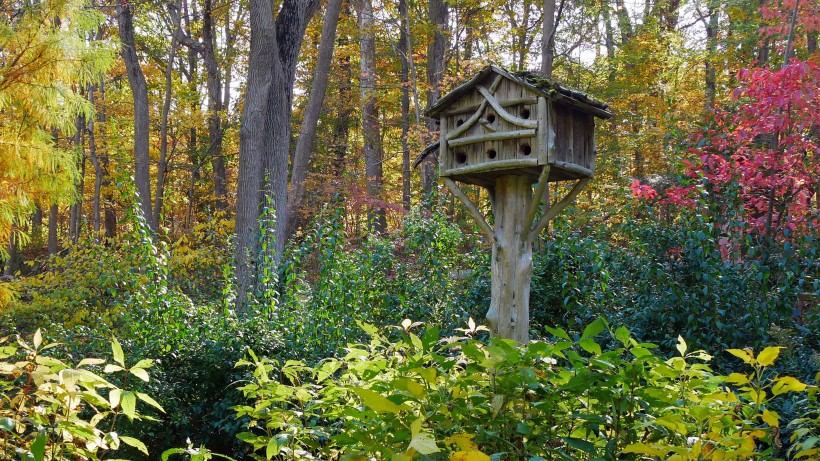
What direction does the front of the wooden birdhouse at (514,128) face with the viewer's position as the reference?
facing the viewer and to the left of the viewer

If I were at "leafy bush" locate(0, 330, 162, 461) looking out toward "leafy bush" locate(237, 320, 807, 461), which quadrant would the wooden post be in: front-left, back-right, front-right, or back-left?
front-left

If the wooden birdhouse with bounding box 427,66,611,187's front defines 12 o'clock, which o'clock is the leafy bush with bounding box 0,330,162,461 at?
The leafy bush is roughly at 11 o'clock from the wooden birdhouse.

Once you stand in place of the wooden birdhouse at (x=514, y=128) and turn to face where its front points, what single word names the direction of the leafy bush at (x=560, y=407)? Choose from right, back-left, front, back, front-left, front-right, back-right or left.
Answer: front-left
